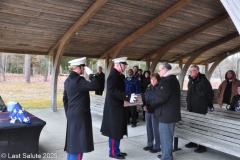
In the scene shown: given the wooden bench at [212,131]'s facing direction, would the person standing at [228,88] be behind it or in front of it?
behind

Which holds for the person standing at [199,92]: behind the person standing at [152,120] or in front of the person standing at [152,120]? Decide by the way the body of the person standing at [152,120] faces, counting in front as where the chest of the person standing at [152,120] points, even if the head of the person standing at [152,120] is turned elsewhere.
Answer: behind

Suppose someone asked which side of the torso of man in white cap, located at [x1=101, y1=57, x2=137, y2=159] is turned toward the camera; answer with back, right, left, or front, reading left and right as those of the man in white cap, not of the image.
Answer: right

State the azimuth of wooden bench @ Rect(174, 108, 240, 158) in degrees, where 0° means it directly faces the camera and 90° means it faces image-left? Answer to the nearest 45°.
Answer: approximately 45°

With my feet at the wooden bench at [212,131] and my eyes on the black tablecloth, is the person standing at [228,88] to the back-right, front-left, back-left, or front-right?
back-right

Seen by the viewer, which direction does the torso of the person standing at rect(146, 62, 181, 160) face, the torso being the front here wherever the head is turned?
to the viewer's left

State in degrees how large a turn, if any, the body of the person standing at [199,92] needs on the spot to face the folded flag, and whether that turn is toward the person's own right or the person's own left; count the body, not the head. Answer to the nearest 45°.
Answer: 0° — they already face it

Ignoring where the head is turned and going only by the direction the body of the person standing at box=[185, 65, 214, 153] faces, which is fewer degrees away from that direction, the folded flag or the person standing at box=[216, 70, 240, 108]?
the folded flag

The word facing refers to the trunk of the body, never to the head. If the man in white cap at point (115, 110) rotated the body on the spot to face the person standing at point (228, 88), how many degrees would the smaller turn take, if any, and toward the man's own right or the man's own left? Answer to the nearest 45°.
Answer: approximately 45° to the man's own left

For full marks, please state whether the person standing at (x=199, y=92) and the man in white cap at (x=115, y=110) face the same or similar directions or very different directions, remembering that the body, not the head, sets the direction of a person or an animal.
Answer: very different directions

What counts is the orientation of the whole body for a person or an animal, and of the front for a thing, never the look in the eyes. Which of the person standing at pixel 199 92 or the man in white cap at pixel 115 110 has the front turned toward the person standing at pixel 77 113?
the person standing at pixel 199 92

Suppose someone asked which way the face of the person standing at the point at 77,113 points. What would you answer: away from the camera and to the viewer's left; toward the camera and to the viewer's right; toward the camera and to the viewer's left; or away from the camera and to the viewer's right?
away from the camera and to the viewer's right
